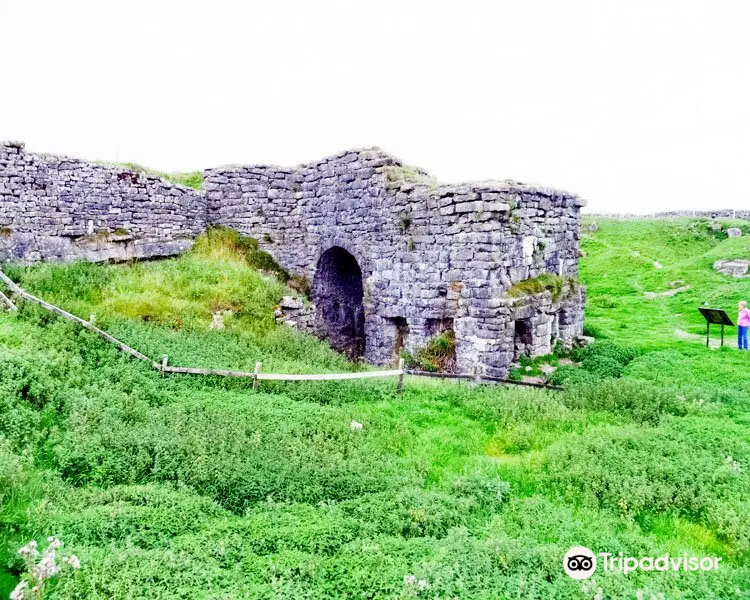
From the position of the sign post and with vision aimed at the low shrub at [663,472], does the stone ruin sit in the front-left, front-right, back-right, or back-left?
front-right

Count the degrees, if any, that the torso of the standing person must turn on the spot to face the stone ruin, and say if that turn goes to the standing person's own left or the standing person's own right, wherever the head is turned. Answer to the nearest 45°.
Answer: approximately 45° to the standing person's own left

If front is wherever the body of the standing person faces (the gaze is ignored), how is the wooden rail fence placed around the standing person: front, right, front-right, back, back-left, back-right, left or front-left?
front-left

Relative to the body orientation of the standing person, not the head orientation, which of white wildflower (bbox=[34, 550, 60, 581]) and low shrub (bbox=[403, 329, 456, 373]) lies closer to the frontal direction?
the low shrub

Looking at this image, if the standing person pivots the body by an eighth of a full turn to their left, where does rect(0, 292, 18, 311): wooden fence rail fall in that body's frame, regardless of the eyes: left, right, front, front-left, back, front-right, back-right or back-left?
front

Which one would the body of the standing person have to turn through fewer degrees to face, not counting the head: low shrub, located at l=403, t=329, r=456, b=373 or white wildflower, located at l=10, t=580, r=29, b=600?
the low shrub

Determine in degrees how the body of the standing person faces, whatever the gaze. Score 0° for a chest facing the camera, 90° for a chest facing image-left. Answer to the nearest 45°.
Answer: approximately 90°

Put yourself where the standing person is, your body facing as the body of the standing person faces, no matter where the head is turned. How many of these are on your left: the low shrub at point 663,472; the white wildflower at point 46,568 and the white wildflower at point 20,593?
3

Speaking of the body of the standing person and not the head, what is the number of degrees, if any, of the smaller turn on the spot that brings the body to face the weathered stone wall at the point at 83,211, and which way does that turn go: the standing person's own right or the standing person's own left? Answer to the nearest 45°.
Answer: approximately 45° to the standing person's own left

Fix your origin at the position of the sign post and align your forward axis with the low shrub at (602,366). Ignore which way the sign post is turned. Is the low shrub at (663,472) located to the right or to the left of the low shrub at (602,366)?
left

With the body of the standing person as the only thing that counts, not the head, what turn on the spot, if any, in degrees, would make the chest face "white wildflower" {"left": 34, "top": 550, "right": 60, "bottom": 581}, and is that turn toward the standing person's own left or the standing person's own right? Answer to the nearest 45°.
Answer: approximately 90° to the standing person's own left

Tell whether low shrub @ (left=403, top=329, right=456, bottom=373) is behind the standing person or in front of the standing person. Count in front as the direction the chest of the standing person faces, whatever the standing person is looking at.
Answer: in front

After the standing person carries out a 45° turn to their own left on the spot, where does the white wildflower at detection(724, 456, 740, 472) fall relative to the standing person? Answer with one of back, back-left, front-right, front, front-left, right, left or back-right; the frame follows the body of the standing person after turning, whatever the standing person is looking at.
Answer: front-left

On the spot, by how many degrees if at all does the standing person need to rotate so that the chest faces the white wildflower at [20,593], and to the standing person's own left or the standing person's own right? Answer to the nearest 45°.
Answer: approximately 90° to the standing person's own left

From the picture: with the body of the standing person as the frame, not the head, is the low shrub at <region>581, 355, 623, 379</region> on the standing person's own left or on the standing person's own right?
on the standing person's own left
